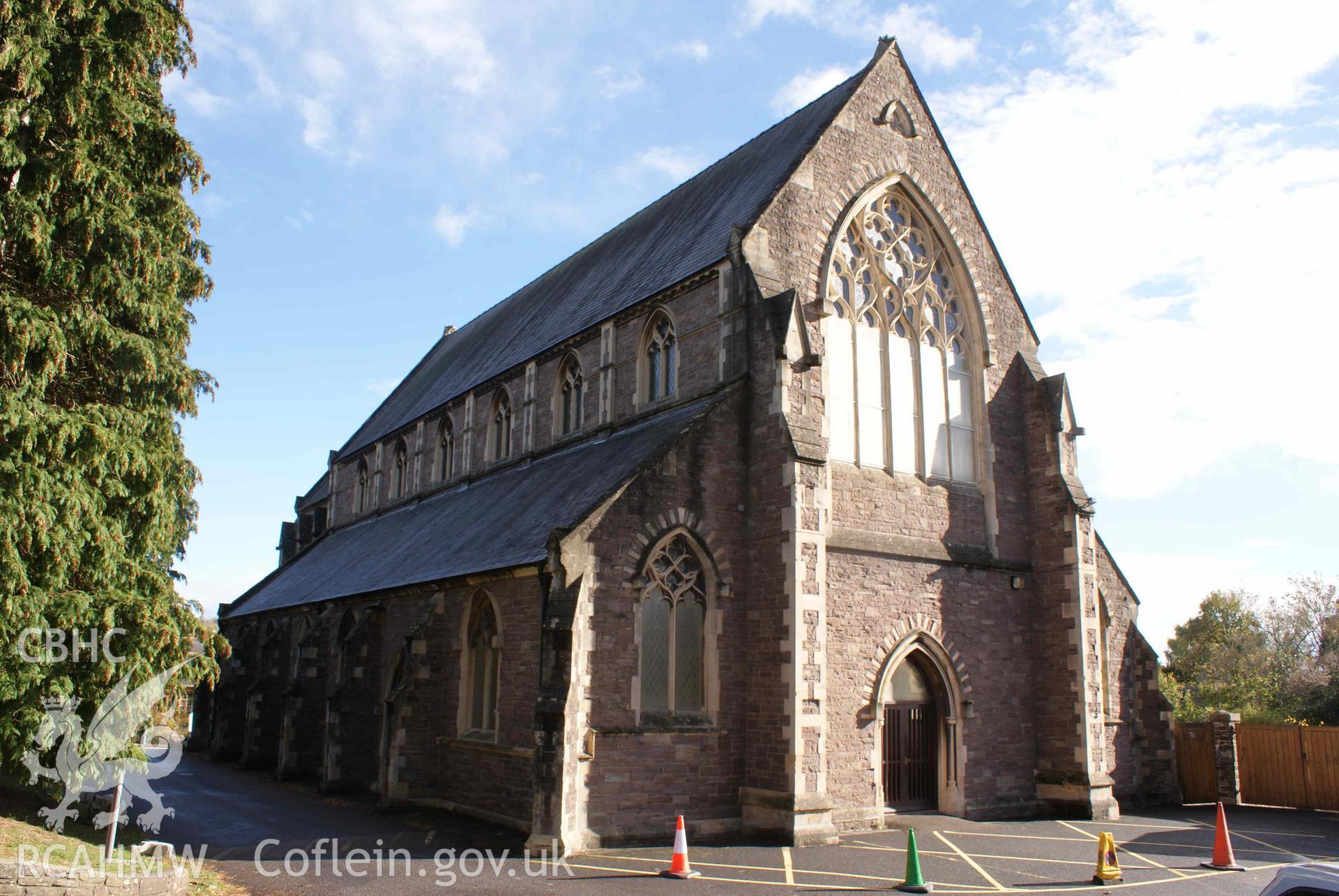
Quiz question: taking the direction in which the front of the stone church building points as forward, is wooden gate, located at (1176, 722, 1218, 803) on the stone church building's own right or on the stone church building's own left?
on the stone church building's own left

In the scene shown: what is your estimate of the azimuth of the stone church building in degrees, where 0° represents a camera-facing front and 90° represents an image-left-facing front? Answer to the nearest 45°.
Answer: approximately 315°

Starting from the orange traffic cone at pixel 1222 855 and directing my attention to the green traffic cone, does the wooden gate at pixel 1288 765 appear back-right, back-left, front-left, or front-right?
back-right

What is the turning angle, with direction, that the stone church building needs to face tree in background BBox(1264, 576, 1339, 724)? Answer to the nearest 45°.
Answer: approximately 90° to its left

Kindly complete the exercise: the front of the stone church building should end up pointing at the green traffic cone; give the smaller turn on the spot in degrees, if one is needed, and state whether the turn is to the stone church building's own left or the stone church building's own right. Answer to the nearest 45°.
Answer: approximately 45° to the stone church building's own right

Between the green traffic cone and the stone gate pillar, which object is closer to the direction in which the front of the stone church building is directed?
the green traffic cone

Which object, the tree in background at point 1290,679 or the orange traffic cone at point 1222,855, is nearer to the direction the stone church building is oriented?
the orange traffic cone

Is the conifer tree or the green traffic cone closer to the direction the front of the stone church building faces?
the green traffic cone

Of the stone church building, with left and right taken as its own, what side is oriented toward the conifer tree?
right

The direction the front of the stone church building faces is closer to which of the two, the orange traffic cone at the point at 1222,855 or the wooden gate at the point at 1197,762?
the orange traffic cone

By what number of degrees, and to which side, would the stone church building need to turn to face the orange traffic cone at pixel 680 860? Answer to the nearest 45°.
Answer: approximately 45° to its right

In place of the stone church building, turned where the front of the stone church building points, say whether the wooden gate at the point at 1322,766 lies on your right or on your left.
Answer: on your left

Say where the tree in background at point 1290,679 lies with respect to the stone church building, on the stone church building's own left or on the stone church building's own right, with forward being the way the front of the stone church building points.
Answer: on the stone church building's own left
